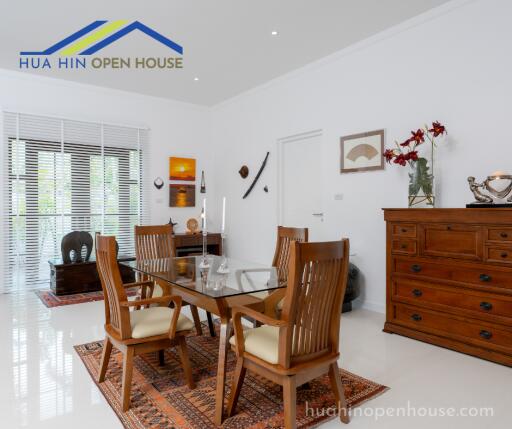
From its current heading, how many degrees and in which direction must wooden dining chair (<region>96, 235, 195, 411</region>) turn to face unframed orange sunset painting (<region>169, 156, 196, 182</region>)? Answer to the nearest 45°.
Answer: approximately 45° to its left

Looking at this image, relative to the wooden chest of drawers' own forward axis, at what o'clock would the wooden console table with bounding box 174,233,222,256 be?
The wooden console table is roughly at 2 o'clock from the wooden chest of drawers.

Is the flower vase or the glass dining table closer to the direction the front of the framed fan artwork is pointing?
the glass dining table

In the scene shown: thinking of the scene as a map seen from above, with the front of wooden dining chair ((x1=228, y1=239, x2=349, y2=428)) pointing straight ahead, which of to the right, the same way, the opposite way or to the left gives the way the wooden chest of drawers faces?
to the left

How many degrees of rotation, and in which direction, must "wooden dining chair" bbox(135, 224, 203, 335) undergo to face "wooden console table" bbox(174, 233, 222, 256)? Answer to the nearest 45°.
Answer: approximately 135° to its left

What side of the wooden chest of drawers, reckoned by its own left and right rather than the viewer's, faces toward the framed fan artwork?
right

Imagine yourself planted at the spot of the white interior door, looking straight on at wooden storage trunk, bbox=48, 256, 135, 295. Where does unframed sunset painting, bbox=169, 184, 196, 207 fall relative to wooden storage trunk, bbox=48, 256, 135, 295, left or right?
right

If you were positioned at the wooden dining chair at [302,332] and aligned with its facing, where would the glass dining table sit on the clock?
The glass dining table is roughly at 12 o'clock from the wooden dining chair.

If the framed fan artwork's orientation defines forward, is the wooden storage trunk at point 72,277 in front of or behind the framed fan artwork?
in front

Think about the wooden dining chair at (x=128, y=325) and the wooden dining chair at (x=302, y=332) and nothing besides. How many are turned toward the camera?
0

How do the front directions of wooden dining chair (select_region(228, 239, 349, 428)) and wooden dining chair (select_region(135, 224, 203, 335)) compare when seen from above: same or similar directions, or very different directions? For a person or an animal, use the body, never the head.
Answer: very different directions

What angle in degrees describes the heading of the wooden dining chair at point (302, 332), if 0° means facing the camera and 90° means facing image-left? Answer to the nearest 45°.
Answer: approximately 135°

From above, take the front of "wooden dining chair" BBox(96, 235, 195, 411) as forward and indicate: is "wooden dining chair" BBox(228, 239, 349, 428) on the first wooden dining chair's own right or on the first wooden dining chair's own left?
on the first wooden dining chair's own right

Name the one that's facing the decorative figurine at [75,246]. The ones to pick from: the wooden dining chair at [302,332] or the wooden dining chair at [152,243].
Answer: the wooden dining chair at [302,332]

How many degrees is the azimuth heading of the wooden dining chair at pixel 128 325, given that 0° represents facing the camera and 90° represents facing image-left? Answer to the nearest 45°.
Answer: approximately 225°

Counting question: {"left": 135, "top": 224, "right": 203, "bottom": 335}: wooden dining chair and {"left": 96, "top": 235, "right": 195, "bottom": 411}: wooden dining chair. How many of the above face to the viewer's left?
0

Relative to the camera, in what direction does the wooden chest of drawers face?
facing the viewer and to the left of the viewer

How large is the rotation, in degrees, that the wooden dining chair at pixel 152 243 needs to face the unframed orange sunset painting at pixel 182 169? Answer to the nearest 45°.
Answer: approximately 135° to its left

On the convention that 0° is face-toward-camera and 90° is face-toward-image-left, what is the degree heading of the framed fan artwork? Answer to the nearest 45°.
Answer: approximately 45°

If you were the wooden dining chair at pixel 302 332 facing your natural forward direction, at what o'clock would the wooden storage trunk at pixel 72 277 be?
The wooden storage trunk is roughly at 12 o'clock from the wooden dining chair.

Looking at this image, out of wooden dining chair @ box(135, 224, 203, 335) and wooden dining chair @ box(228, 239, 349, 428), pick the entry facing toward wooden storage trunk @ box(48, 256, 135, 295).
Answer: wooden dining chair @ box(228, 239, 349, 428)
